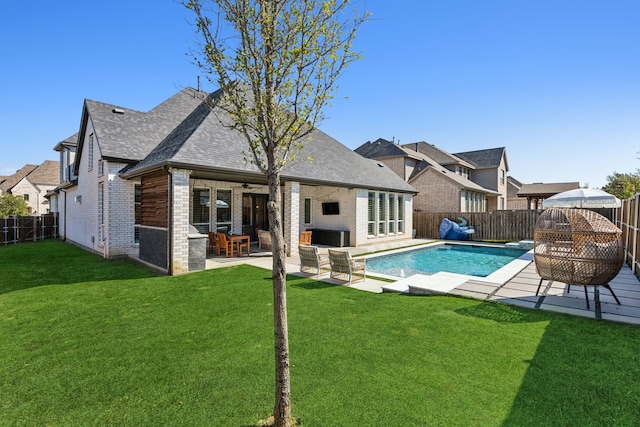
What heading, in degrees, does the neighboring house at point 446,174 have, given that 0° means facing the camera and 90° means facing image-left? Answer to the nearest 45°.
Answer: approximately 135°

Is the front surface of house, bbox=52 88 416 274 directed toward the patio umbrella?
no

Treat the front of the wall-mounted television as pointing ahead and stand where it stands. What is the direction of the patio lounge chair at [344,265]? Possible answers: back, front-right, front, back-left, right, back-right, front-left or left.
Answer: front-left

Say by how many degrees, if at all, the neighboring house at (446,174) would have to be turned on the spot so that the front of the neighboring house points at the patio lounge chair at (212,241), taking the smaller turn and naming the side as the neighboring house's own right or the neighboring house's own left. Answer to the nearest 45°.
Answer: approximately 90° to the neighboring house's own left

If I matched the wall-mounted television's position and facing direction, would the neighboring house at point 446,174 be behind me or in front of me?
behind

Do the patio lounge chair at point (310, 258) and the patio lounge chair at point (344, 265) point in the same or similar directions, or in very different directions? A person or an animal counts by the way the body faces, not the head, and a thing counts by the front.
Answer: same or similar directions

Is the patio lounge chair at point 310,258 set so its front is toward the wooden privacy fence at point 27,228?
no

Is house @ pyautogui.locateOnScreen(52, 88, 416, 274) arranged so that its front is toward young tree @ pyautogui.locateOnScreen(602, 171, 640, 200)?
no

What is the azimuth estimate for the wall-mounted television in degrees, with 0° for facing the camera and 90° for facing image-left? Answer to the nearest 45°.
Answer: approximately 45°

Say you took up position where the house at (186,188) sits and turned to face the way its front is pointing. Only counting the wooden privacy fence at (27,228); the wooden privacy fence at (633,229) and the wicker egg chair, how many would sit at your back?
2

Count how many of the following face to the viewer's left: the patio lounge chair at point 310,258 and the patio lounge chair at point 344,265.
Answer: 0

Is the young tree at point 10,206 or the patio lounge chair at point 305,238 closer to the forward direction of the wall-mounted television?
the patio lounge chair

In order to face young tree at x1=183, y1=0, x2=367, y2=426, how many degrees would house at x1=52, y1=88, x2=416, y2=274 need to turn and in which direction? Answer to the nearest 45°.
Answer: approximately 135° to its left
